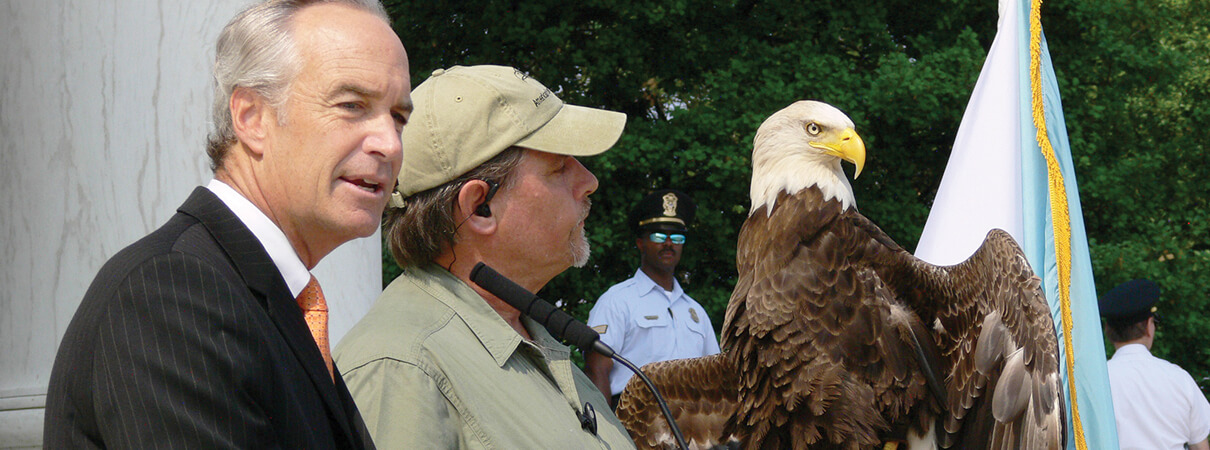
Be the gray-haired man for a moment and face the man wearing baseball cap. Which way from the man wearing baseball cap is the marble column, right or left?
left

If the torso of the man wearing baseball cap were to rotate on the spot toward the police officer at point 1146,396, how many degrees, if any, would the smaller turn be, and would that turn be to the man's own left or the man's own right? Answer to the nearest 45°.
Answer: approximately 45° to the man's own left

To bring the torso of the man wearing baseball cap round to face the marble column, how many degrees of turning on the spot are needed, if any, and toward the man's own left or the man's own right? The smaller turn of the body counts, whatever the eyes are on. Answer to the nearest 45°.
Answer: approximately 135° to the man's own left

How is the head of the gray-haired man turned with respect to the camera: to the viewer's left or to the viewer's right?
to the viewer's right

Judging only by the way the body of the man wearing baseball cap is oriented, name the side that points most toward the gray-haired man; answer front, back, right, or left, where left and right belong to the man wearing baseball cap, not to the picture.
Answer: right

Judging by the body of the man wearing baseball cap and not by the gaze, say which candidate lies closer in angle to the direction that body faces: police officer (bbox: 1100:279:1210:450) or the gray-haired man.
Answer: the police officer

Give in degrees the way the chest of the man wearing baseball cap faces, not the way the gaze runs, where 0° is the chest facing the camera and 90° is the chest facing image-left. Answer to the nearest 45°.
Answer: approximately 270°

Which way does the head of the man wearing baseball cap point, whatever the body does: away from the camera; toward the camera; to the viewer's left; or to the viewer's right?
to the viewer's right

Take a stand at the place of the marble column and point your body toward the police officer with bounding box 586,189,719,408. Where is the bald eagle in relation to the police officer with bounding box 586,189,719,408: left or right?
right
